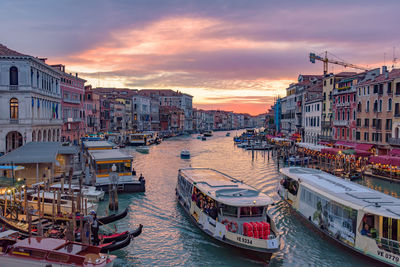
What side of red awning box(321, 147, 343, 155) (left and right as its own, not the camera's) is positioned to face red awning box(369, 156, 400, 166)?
left

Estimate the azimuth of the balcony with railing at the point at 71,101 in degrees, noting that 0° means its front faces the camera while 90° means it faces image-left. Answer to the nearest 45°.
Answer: approximately 315°

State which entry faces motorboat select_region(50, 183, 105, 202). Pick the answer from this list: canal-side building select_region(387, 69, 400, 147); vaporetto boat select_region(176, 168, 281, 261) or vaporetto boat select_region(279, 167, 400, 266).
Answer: the canal-side building

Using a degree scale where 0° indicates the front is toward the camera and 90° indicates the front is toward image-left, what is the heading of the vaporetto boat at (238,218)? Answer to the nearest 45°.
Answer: approximately 315°

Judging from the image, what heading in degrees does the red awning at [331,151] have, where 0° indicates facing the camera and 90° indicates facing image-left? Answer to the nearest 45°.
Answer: approximately 45°

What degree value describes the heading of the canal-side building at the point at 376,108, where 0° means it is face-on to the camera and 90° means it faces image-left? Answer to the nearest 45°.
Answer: approximately 45°

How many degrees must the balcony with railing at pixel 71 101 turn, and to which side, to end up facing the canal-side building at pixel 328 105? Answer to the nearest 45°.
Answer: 0° — it already faces it

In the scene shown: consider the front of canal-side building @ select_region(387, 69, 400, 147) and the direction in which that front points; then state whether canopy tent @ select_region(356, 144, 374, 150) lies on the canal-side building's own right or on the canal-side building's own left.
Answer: on the canal-side building's own right

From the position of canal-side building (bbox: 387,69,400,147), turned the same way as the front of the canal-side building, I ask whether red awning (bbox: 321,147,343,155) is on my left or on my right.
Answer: on my right
